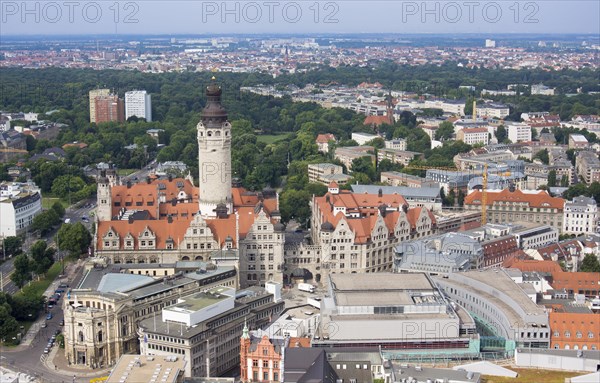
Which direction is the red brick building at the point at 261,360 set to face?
toward the camera

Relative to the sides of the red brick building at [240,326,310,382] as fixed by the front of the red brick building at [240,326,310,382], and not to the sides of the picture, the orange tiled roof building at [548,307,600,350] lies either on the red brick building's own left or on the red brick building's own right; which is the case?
on the red brick building's own left
